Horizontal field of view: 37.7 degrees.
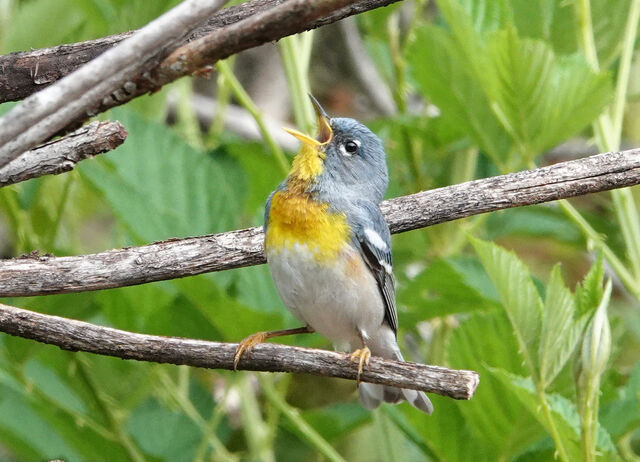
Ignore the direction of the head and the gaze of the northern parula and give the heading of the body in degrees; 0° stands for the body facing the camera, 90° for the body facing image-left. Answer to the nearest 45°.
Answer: approximately 45°

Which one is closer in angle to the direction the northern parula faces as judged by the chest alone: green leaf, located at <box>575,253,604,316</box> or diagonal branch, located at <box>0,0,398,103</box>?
the diagonal branch

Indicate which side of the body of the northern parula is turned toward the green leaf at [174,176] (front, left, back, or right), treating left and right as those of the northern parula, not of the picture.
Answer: right

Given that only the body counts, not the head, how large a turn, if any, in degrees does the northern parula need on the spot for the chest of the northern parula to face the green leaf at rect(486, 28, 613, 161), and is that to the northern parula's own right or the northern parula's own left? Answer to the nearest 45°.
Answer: approximately 135° to the northern parula's own left
